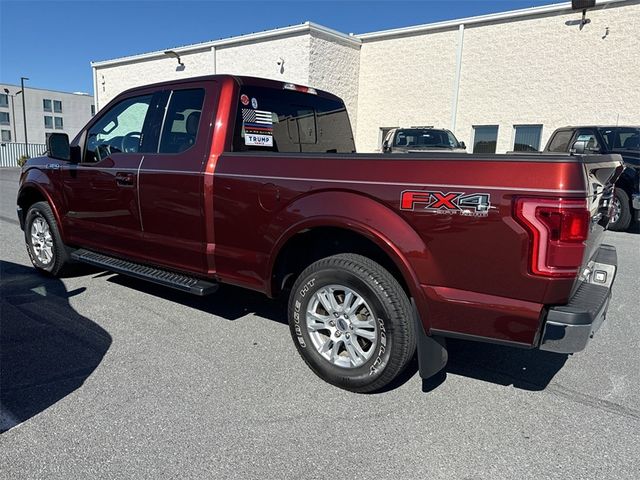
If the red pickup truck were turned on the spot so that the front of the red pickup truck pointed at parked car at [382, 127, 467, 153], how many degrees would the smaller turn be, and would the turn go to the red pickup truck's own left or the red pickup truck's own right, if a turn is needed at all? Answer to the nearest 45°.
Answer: approximately 45° to the red pickup truck's own right

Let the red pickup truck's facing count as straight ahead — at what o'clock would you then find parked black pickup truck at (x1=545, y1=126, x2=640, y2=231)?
The parked black pickup truck is roughly at 3 o'clock from the red pickup truck.

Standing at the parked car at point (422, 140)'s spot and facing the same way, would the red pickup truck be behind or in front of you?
in front

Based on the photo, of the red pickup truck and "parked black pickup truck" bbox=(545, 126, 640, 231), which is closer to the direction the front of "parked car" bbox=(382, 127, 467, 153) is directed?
the red pickup truck

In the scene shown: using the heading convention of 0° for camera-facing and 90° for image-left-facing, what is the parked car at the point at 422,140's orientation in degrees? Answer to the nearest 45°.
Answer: approximately 0°

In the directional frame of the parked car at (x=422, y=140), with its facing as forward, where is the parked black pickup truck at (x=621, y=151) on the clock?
the parked black pickup truck at (x=621, y=151) is roughly at 10 o'clock from the parked car at (x=422, y=140).

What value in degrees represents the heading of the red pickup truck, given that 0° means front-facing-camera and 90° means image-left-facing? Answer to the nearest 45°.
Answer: approximately 135°

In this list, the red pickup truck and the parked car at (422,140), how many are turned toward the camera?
1
